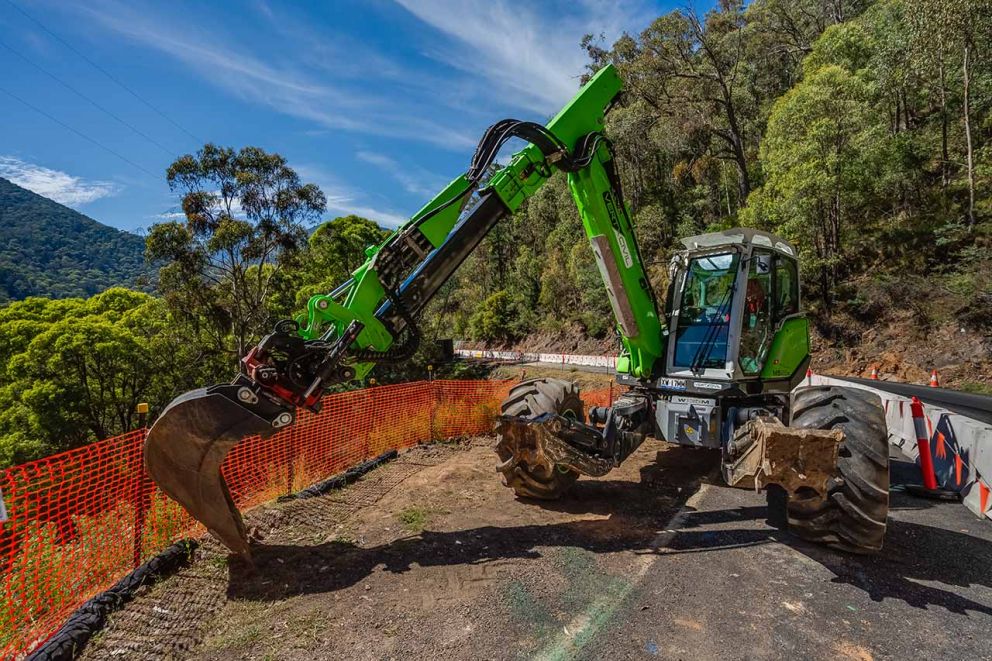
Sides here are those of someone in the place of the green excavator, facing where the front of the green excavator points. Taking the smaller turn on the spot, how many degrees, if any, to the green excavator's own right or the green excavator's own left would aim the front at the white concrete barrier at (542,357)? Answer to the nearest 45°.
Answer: approximately 135° to the green excavator's own right

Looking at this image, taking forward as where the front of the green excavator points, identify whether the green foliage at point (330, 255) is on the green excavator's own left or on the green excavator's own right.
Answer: on the green excavator's own right

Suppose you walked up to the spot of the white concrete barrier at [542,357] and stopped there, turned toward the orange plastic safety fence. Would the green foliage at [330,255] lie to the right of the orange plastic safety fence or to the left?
right

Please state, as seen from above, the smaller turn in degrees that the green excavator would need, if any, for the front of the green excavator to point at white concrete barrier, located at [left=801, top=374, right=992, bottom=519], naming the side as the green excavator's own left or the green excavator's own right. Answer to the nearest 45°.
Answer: approximately 135° to the green excavator's own left

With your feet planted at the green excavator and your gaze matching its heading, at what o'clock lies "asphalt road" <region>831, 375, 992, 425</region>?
The asphalt road is roughly at 6 o'clock from the green excavator.

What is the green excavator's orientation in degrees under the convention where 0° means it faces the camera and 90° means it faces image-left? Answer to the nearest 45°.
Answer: approximately 45°

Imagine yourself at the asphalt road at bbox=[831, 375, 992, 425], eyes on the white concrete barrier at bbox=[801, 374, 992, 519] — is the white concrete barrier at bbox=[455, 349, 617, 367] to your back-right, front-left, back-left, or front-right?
back-right
